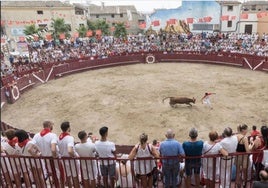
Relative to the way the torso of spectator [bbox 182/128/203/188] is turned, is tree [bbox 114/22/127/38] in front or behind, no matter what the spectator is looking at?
in front

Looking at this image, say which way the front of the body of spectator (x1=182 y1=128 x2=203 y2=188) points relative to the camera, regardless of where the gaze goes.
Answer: away from the camera

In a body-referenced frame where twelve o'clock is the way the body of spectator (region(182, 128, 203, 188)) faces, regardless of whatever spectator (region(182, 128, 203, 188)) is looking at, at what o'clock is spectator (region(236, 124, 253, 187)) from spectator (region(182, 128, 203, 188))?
spectator (region(236, 124, 253, 187)) is roughly at 2 o'clock from spectator (region(182, 128, 203, 188)).

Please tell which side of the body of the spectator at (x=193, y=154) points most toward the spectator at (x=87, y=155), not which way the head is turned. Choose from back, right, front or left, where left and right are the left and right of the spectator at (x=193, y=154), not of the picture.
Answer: left

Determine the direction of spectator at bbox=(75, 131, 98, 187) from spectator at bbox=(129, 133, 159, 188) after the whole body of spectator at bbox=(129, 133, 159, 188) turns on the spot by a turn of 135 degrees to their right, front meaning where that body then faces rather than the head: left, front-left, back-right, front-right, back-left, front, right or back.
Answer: back-right

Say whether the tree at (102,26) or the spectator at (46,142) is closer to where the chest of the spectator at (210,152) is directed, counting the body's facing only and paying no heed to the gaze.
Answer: the tree

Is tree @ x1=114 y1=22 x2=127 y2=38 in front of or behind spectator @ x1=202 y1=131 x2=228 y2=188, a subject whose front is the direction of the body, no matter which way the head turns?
in front

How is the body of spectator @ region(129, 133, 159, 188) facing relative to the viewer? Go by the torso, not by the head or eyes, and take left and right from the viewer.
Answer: facing away from the viewer

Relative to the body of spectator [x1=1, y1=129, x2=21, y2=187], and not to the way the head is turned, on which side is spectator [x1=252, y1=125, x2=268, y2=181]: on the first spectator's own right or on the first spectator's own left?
on the first spectator's own right

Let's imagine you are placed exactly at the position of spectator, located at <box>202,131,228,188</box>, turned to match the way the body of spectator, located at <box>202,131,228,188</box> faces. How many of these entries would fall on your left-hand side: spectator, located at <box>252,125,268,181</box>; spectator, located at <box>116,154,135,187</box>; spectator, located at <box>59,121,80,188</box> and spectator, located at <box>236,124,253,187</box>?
2

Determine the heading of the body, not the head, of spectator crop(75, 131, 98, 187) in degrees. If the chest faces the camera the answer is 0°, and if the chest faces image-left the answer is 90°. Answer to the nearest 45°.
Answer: approximately 180°

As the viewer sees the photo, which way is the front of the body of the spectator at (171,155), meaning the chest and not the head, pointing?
away from the camera

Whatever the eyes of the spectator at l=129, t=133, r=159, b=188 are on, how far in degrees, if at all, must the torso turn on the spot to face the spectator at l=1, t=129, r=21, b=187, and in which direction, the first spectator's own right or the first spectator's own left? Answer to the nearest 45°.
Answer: approximately 90° to the first spectator's own left

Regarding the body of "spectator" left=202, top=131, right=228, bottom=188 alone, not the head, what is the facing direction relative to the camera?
away from the camera

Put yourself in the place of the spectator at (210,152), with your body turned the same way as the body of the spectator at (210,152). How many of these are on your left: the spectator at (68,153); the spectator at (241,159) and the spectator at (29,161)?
2
